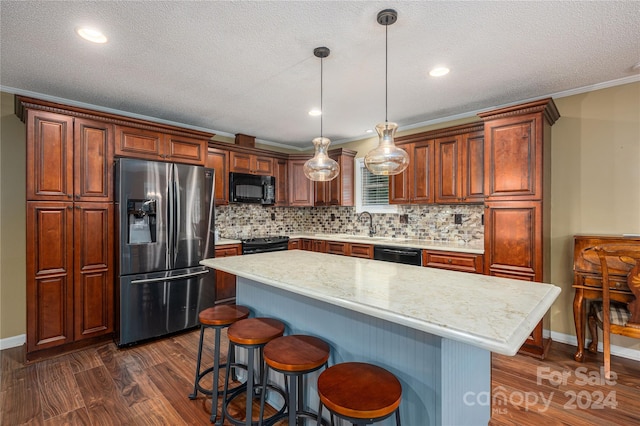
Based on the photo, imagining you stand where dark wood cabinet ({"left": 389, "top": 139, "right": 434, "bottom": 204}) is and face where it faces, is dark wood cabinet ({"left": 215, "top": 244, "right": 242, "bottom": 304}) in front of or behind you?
in front

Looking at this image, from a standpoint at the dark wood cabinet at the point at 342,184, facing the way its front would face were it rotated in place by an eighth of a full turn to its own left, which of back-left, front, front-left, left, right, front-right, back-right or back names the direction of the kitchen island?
front

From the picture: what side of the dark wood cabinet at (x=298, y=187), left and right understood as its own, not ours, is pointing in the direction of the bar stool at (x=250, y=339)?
front

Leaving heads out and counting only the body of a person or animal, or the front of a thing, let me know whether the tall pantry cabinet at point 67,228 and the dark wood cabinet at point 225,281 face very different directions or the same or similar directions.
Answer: same or similar directions

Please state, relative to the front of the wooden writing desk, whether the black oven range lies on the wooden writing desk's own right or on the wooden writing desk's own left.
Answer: on the wooden writing desk's own right

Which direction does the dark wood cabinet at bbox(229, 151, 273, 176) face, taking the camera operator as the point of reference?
facing the viewer and to the right of the viewer

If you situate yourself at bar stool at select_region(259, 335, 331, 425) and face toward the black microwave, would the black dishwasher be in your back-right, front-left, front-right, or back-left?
front-right

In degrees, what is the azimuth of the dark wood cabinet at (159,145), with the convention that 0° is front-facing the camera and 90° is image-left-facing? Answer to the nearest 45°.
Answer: approximately 315°

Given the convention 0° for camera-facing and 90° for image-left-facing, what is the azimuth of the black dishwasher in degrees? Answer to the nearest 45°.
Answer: approximately 45°

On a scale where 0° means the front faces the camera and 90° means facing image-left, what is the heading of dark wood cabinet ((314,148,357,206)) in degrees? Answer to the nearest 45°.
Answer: approximately 45°

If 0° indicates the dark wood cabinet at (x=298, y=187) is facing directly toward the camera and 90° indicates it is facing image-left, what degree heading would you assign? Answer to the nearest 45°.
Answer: approximately 0°

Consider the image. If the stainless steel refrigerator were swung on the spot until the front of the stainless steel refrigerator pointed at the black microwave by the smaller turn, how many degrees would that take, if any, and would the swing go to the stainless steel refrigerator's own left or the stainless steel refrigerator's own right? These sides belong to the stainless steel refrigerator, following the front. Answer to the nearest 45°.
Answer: approximately 90° to the stainless steel refrigerator's own left

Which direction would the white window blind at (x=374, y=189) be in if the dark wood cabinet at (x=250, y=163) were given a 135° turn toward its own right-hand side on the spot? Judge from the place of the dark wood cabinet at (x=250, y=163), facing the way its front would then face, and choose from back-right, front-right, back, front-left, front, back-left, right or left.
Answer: back

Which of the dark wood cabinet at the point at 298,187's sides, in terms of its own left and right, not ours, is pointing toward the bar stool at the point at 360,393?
front
